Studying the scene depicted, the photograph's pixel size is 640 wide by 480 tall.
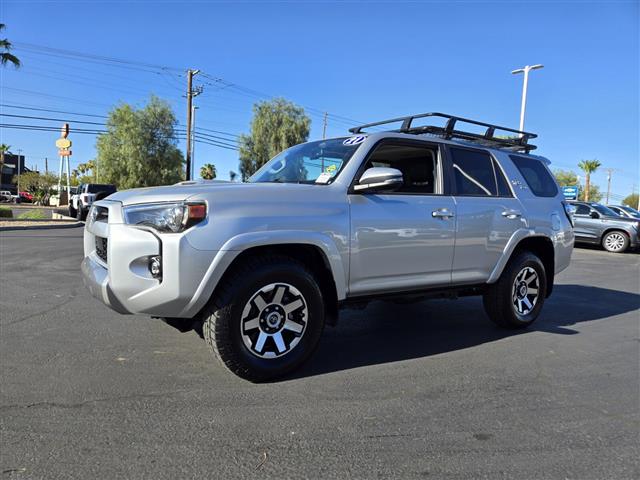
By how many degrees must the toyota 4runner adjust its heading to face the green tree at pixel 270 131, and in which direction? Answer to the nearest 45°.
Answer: approximately 135° to its right

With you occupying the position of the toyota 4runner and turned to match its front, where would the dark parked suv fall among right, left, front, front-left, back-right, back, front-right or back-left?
back

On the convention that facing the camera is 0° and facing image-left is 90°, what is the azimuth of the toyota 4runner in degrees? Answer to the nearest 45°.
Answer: approximately 45°

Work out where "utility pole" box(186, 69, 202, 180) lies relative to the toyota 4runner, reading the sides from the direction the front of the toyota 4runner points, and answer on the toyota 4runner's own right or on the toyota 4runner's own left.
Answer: on the toyota 4runner's own right

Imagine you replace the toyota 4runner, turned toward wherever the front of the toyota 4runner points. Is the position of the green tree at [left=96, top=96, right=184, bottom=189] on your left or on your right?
on your right
